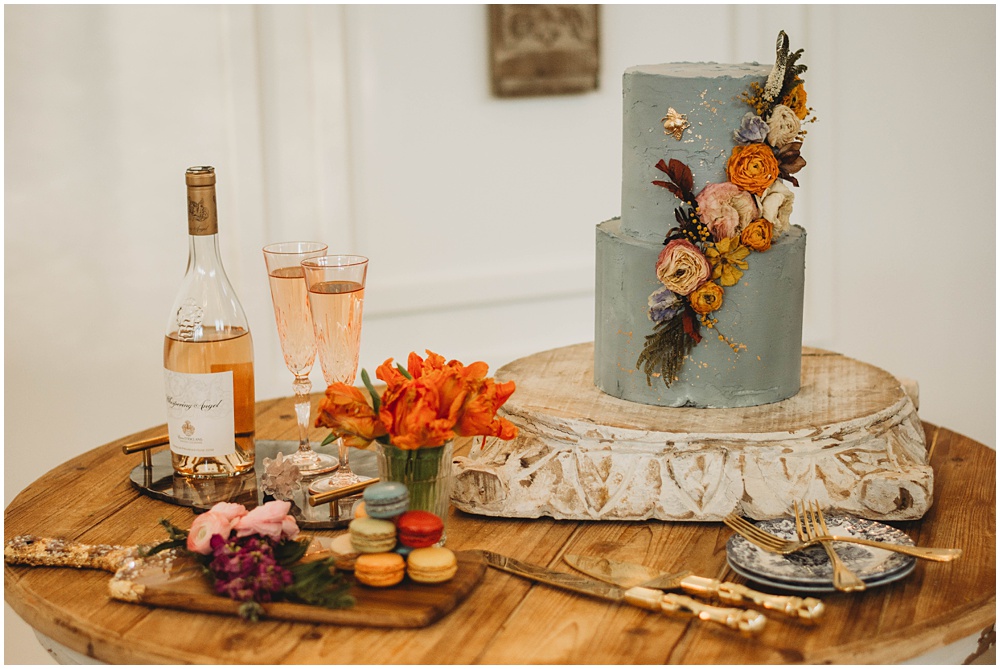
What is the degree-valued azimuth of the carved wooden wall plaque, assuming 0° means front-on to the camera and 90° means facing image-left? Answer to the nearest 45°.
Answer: approximately 0°

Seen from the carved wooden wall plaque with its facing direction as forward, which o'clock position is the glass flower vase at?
The glass flower vase is roughly at 12 o'clock from the carved wooden wall plaque.

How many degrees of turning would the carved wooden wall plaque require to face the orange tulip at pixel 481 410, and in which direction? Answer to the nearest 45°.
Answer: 0° — it already faces it

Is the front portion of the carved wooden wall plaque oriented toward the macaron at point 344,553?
yes

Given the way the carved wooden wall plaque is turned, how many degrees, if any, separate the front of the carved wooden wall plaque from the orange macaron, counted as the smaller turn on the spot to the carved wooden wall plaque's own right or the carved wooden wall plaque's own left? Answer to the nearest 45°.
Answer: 0° — it already faces it

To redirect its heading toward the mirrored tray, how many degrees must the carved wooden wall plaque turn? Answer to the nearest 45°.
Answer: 0° — it already faces it

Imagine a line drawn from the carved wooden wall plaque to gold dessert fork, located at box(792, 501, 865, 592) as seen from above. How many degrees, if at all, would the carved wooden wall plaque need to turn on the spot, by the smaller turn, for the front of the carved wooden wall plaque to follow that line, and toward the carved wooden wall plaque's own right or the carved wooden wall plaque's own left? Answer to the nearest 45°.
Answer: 0° — it already faces it

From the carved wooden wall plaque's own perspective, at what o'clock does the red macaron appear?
The red macaron is roughly at 12 o'clock from the carved wooden wall plaque.

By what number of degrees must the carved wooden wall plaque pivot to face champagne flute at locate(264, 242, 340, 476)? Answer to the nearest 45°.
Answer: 0° — it already faces it
